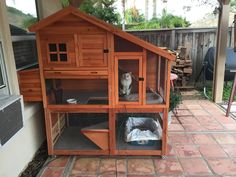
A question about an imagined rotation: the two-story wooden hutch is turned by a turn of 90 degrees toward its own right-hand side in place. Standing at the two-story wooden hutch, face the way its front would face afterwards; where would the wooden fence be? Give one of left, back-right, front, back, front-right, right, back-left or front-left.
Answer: back-right

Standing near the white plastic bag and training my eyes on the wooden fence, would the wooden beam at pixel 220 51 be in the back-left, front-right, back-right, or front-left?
front-right

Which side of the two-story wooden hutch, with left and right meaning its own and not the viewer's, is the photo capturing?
front

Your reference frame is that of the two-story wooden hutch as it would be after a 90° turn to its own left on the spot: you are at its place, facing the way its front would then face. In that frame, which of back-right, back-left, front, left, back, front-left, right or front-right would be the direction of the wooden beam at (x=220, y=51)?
front-left
